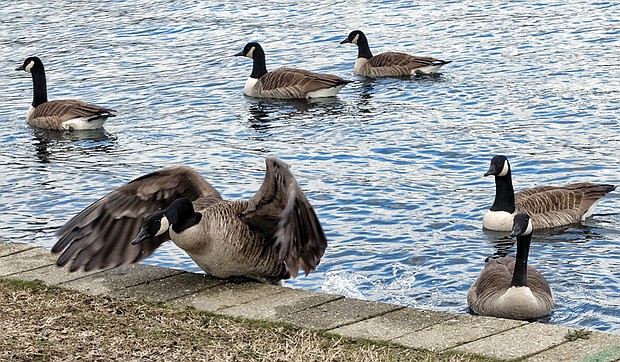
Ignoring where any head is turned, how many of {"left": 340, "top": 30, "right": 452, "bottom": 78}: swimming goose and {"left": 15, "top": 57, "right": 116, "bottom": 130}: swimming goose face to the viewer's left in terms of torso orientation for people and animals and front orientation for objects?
2

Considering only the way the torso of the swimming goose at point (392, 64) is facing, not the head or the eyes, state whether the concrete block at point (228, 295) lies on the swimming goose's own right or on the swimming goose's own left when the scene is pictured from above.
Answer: on the swimming goose's own left

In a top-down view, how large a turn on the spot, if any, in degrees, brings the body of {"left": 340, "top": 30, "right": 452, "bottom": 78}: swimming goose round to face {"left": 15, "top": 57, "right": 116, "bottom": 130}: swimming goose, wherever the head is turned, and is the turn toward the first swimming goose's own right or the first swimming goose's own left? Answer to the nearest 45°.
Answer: approximately 45° to the first swimming goose's own left

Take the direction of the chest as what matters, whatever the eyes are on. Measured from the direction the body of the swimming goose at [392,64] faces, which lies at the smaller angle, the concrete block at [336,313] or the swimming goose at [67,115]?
the swimming goose

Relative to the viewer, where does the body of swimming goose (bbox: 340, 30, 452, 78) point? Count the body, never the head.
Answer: to the viewer's left

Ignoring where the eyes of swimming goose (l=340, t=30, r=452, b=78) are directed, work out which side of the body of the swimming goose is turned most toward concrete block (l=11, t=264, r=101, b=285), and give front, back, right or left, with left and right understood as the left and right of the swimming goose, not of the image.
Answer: left

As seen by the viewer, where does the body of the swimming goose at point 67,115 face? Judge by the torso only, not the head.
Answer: to the viewer's left

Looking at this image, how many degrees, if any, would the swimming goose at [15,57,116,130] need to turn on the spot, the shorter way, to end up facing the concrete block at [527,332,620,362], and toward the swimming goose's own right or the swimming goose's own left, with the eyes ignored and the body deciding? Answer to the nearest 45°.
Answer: approximately 90° to the swimming goose's own left

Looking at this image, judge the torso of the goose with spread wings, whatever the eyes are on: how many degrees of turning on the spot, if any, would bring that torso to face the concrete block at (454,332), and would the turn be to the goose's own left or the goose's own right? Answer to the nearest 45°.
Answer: approximately 90° to the goose's own left

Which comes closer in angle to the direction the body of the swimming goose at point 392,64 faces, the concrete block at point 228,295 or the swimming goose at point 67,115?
the swimming goose

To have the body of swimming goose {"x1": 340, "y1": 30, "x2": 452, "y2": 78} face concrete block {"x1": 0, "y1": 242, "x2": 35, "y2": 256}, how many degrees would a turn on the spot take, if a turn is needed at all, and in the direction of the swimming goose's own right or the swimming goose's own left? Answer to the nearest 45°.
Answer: approximately 90° to the swimming goose's own left

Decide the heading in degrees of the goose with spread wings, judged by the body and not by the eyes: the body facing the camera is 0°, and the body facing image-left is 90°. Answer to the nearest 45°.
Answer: approximately 45°
